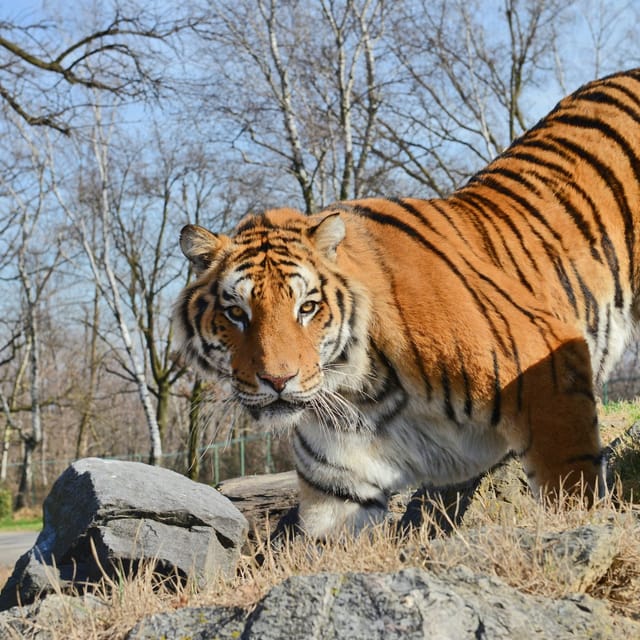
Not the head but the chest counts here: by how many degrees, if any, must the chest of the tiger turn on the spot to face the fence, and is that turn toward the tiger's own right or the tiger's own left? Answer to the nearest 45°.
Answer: approximately 135° to the tiger's own right

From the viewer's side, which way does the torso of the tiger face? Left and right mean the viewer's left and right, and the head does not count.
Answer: facing the viewer and to the left of the viewer

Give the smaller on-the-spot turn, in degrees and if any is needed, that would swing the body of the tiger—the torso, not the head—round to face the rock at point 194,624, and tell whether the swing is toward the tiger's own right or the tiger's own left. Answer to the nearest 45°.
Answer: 0° — it already faces it

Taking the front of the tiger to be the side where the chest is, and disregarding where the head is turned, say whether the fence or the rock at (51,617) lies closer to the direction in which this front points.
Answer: the rock

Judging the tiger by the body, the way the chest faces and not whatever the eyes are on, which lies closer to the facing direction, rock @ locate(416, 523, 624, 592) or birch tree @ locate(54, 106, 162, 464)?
the rock

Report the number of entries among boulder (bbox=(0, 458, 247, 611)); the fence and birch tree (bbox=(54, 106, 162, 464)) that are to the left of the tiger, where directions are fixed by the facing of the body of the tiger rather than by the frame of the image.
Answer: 0

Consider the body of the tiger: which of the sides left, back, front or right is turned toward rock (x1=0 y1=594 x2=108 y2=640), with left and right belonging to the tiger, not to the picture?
front

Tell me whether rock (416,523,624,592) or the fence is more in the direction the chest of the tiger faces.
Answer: the rock

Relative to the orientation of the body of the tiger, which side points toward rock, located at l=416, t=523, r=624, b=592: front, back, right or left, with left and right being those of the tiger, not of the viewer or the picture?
left

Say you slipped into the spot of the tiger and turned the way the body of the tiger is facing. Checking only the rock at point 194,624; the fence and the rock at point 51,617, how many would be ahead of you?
2

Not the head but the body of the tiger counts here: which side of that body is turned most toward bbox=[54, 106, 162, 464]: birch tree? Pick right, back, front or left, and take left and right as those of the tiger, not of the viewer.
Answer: right
